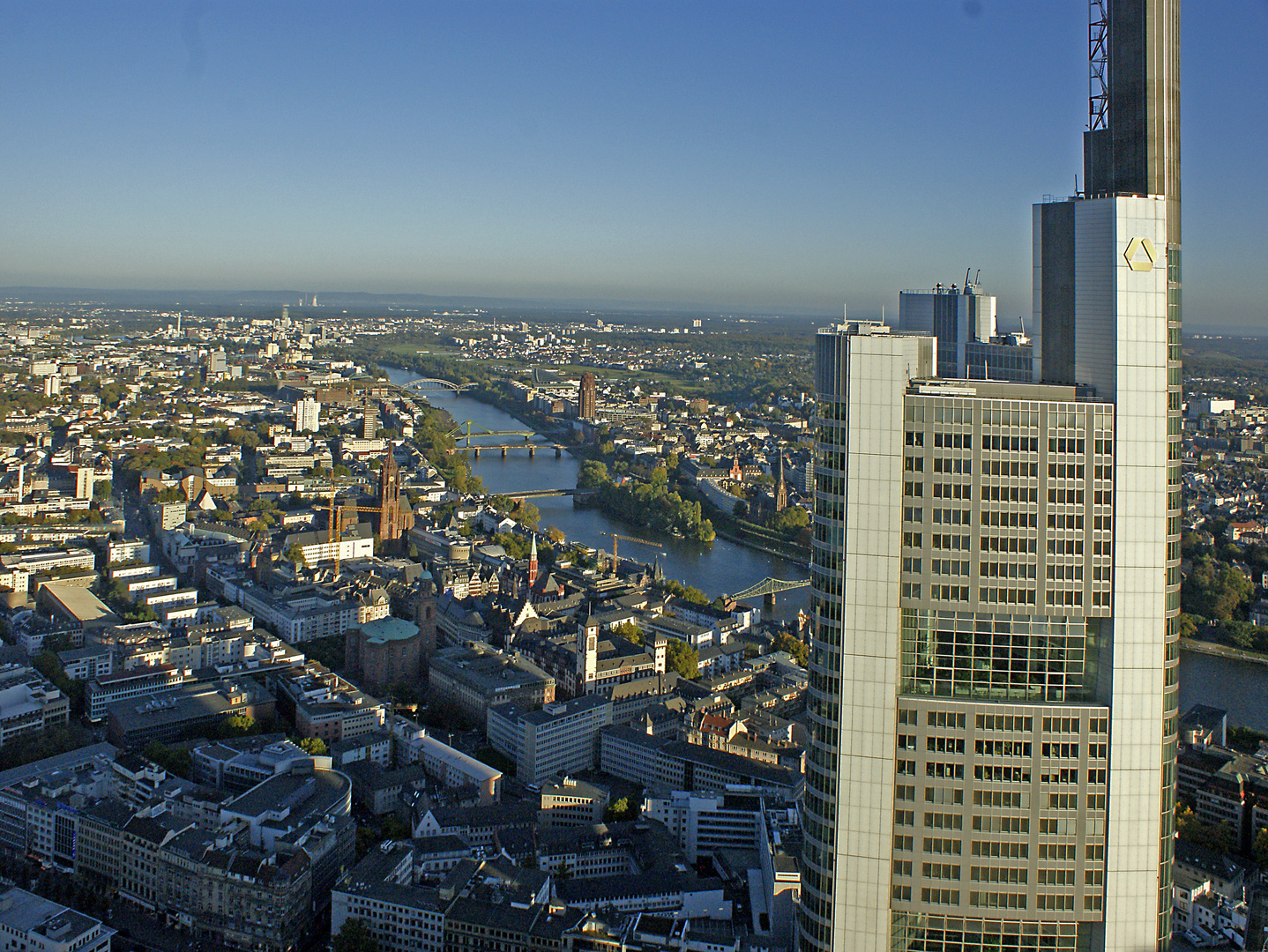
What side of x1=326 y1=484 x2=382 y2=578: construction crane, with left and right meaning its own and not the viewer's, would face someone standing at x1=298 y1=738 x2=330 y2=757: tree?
right

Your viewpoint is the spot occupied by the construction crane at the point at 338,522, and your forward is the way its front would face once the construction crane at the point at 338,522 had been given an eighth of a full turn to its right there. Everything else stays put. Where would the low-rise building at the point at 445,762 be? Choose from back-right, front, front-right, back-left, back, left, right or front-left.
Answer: front-right

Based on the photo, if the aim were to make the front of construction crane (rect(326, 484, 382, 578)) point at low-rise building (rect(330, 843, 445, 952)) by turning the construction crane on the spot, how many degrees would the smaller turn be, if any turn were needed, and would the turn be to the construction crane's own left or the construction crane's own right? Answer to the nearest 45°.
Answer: approximately 90° to the construction crane's own right

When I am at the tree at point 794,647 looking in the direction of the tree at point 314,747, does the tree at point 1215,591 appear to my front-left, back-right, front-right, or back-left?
back-left

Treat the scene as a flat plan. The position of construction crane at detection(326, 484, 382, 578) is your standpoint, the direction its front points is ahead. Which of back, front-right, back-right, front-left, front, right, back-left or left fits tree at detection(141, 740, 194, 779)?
right

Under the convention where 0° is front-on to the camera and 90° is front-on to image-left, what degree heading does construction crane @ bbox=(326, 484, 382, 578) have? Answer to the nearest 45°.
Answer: approximately 270°
